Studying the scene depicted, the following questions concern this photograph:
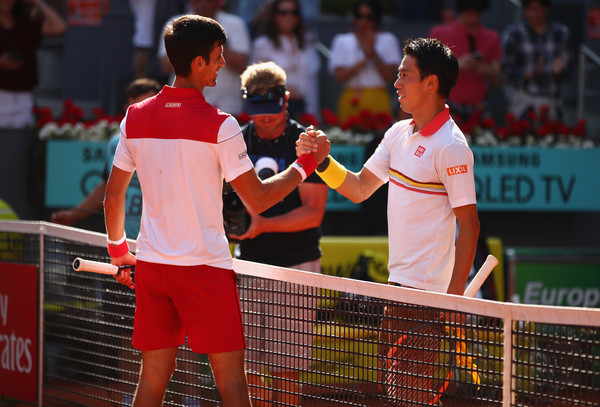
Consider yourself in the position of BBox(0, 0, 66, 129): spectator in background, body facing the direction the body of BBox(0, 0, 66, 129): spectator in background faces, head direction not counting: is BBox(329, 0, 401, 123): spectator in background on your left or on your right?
on your left

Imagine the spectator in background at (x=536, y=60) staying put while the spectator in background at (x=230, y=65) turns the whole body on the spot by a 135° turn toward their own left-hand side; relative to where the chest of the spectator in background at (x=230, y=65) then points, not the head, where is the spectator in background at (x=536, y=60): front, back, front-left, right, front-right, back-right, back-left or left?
front-right

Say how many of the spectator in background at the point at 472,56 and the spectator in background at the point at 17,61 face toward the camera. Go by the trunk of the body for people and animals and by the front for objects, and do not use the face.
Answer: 2

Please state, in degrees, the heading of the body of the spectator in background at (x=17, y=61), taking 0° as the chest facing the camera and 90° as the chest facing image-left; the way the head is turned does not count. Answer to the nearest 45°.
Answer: approximately 0°

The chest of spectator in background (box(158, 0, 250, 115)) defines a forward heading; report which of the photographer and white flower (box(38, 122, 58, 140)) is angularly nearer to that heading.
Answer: the photographer
